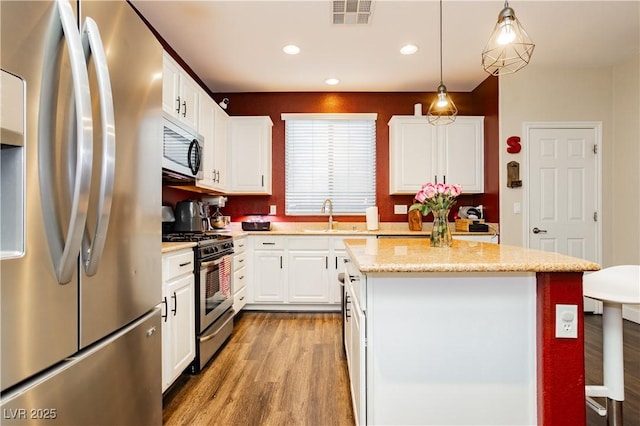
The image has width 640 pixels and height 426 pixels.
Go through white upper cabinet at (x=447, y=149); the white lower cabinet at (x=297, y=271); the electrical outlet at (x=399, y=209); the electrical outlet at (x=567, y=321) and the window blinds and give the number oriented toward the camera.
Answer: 5

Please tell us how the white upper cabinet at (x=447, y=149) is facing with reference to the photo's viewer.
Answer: facing the viewer

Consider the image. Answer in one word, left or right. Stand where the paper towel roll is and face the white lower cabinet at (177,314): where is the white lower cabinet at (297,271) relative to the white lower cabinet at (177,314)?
right

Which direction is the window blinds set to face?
toward the camera

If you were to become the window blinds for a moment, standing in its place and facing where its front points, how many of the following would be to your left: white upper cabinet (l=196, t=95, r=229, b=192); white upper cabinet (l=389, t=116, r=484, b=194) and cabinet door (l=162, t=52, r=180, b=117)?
1

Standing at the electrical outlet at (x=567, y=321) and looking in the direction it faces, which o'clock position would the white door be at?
The white door is roughly at 6 o'clock from the electrical outlet.

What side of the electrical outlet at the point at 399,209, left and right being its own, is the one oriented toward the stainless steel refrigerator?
front

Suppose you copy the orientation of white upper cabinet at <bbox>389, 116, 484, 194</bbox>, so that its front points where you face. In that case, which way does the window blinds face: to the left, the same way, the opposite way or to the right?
the same way

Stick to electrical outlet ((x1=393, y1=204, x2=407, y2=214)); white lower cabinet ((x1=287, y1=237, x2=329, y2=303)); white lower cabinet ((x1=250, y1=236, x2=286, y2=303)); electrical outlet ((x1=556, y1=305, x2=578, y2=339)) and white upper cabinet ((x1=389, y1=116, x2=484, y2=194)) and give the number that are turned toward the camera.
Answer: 5

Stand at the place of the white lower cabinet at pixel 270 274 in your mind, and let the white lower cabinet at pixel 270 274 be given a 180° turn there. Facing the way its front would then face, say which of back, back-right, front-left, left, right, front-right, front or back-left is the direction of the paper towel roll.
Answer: right

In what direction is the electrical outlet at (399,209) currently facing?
toward the camera

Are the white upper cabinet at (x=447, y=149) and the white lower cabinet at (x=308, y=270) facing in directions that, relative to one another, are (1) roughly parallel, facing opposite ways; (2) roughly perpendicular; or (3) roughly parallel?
roughly parallel

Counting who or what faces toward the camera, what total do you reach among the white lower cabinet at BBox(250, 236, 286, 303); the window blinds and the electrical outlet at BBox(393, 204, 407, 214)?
3

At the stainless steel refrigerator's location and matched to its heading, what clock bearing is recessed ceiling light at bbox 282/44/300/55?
The recessed ceiling light is roughly at 9 o'clock from the stainless steel refrigerator.

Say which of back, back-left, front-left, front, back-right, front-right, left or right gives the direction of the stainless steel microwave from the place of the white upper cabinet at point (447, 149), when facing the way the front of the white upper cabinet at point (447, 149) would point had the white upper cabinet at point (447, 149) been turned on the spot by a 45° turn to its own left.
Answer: right

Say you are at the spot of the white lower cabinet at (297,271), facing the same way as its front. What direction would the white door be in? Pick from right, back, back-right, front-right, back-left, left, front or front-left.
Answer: left
